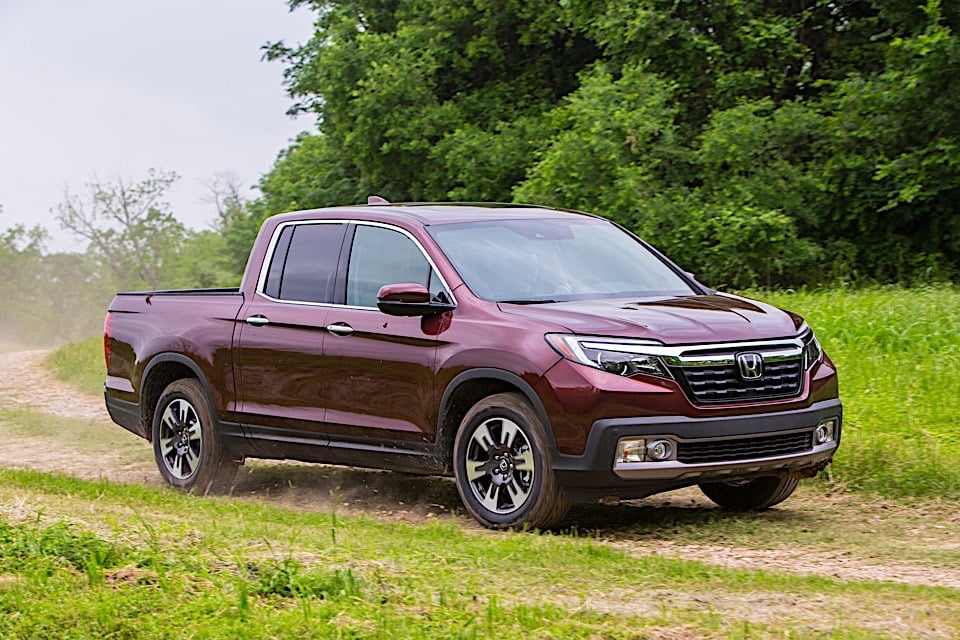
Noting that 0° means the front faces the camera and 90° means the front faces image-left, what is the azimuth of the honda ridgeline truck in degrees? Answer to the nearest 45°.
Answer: approximately 315°
